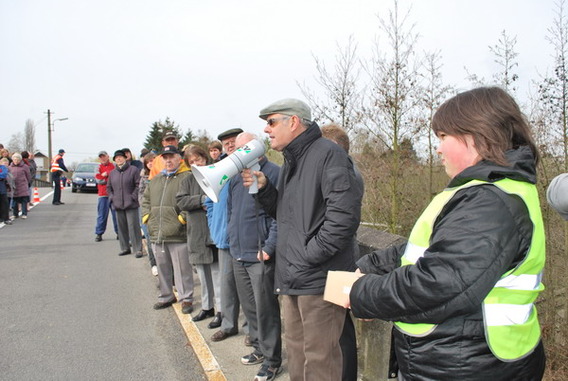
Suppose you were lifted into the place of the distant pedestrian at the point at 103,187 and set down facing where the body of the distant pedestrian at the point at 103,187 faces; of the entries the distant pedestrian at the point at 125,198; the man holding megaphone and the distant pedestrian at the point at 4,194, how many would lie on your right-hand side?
1

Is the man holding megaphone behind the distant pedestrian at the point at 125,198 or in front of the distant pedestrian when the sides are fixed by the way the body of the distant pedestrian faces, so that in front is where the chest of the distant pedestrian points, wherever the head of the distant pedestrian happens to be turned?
in front

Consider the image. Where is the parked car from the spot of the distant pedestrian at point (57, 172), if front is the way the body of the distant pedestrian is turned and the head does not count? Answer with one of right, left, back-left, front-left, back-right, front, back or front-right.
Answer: left

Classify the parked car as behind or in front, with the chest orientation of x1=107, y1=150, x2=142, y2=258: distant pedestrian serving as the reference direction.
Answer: behind

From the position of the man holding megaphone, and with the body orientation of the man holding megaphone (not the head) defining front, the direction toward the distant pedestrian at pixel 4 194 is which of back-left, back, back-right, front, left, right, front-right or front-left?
front-right

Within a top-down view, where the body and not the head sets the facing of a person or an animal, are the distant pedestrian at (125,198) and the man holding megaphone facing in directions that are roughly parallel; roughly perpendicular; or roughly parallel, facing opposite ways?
roughly perpendicular

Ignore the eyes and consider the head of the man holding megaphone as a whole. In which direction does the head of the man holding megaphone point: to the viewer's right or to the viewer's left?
to the viewer's left

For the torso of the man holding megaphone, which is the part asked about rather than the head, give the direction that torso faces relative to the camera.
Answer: to the viewer's left
